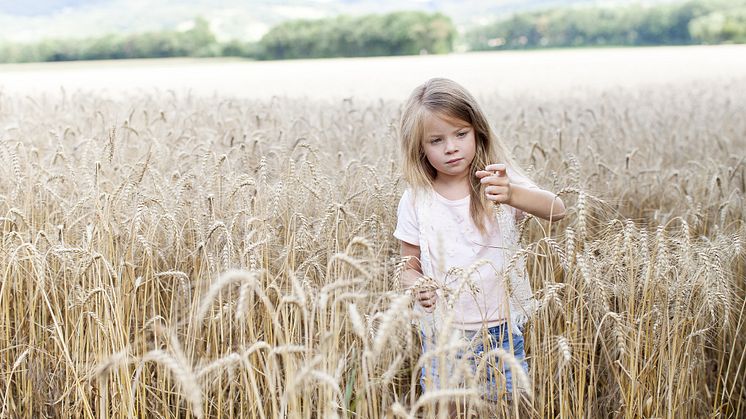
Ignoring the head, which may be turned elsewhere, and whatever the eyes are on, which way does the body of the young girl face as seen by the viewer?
toward the camera
